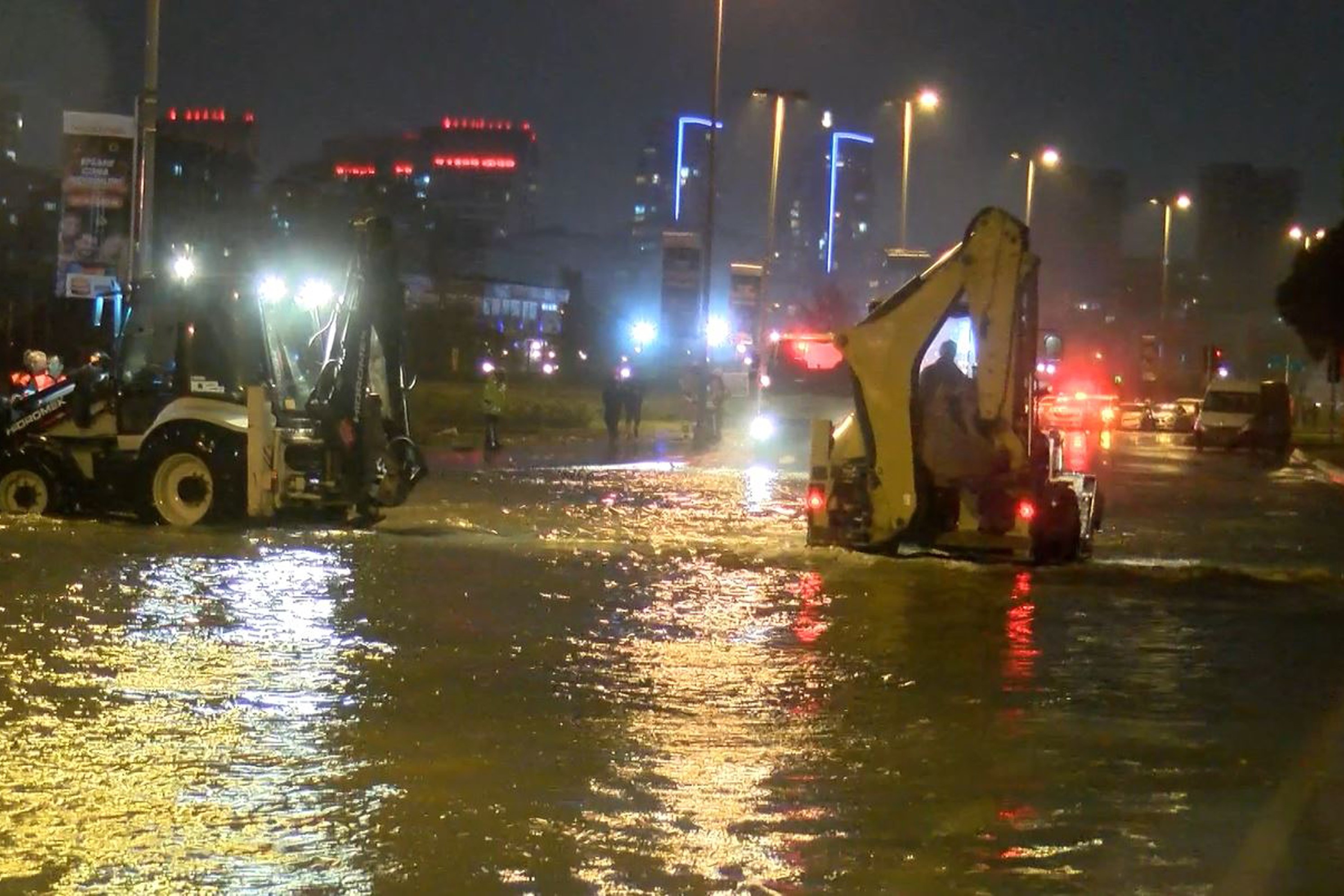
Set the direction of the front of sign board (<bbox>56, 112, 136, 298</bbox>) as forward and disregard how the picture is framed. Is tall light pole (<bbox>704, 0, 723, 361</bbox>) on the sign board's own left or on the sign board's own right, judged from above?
on the sign board's own left

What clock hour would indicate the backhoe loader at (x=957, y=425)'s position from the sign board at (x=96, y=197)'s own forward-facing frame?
The backhoe loader is roughly at 11 o'clock from the sign board.

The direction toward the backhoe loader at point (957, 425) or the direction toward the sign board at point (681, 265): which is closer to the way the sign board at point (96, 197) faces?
the backhoe loader

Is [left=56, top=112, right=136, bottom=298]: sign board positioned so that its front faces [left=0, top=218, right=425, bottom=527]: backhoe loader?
yes

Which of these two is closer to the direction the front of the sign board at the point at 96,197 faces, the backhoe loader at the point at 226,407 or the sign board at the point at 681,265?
the backhoe loader

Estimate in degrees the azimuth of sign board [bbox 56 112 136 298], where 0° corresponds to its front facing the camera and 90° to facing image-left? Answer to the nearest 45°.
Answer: approximately 0°
